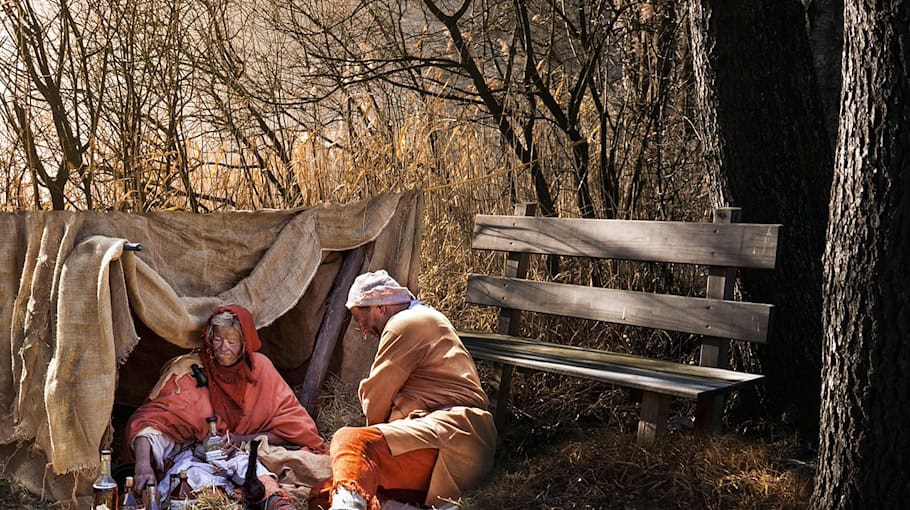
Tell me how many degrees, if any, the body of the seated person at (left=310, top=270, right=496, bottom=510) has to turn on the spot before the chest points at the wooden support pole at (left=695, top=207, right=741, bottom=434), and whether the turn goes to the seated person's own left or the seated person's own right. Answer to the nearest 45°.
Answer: approximately 180°

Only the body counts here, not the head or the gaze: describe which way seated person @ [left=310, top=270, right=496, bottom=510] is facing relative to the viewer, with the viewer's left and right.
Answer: facing to the left of the viewer

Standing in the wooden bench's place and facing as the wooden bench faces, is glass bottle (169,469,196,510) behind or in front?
in front

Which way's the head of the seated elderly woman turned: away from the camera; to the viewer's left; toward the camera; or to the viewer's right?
toward the camera

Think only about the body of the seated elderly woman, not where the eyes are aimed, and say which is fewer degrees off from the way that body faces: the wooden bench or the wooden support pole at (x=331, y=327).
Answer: the wooden bench

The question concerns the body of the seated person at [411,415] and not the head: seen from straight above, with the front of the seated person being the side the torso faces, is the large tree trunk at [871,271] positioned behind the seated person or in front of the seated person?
behind

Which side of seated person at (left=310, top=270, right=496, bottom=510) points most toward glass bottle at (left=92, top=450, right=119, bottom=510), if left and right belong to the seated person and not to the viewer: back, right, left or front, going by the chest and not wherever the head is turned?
front

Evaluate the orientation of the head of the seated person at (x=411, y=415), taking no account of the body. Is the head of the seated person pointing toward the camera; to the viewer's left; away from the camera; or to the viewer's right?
to the viewer's left

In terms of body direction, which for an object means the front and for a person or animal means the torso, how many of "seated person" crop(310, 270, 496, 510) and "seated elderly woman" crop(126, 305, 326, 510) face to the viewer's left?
1

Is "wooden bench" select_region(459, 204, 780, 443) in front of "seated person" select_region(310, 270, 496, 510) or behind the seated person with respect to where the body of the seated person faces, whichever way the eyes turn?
behind

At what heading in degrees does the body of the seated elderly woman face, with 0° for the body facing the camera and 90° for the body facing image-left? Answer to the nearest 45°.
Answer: approximately 0°

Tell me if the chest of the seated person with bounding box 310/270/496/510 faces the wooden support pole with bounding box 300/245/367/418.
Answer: no

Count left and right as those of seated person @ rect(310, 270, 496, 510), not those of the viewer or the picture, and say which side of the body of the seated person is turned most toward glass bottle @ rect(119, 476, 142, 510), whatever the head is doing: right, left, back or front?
front
